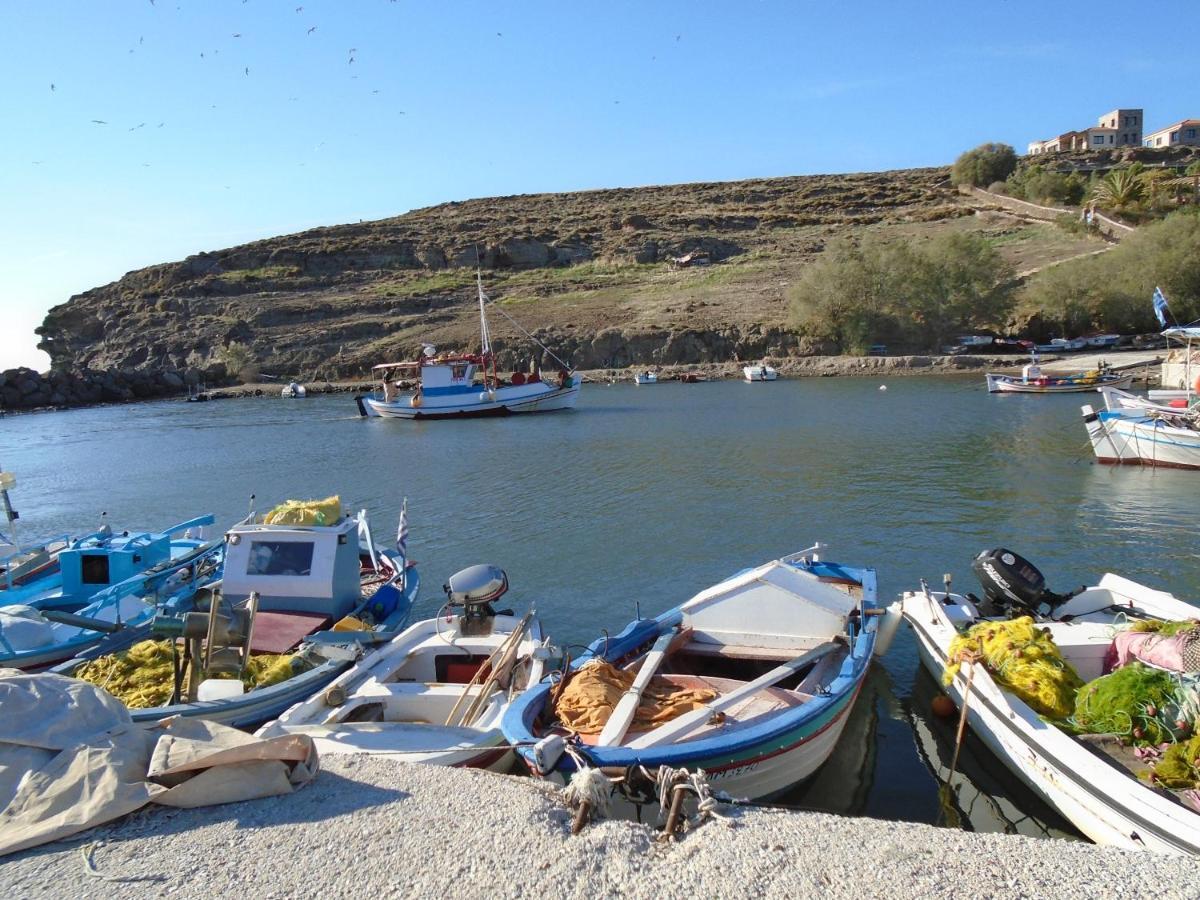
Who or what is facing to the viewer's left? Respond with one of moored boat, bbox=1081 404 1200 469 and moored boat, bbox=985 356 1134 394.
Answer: moored boat, bbox=1081 404 1200 469

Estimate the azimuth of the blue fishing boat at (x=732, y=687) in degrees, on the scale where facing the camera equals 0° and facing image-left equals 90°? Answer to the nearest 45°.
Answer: approximately 45°

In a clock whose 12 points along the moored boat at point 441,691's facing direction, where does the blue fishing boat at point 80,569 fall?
The blue fishing boat is roughly at 3 o'clock from the moored boat.

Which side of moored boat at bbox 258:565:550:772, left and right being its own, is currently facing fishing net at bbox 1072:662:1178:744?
left

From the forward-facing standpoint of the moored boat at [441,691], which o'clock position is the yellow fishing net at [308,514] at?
The yellow fishing net is roughly at 4 o'clock from the moored boat.

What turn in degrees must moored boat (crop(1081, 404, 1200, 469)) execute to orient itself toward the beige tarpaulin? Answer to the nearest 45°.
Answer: approximately 90° to its left

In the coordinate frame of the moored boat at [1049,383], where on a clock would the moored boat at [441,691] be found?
the moored boat at [441,691] is roughly at 3 o'clock from the moored boat at [1049,383].

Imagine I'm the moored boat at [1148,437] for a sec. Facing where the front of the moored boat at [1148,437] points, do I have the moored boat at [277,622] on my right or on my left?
on my left

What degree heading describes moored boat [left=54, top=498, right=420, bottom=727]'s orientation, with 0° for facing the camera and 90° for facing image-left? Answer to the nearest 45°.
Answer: approximately 45°

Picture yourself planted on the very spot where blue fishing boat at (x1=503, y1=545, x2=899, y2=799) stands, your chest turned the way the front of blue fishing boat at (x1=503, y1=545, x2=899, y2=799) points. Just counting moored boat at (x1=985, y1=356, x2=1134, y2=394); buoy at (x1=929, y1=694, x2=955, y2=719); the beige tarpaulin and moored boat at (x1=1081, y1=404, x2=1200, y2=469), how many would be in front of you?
1

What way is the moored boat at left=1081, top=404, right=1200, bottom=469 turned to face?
to the viewer's left

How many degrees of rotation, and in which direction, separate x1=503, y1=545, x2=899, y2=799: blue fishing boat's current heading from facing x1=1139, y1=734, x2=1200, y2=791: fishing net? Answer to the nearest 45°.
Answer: approximately 90° to its left

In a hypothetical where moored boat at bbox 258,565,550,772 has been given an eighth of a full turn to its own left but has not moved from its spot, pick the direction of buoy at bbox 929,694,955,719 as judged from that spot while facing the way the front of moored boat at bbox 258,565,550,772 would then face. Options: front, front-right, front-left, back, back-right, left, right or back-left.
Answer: left

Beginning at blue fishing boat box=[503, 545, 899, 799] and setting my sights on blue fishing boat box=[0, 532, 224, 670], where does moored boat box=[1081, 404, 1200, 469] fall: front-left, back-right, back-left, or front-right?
back-right

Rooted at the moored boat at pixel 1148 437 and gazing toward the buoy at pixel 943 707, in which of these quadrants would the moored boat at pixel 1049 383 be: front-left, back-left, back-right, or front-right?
back-right
